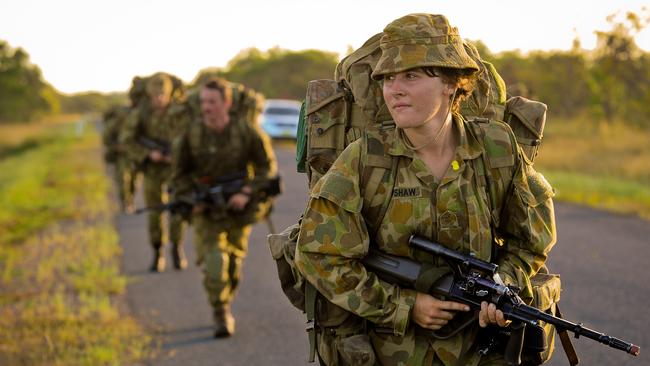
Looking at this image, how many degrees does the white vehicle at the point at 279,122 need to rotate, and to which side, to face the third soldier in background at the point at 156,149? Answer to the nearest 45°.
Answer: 0° — it already faces them

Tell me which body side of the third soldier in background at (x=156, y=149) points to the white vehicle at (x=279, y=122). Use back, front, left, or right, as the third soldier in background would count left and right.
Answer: back

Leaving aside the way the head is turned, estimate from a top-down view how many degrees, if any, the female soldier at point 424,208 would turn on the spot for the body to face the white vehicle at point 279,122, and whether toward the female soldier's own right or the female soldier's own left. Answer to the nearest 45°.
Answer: approximately 180°

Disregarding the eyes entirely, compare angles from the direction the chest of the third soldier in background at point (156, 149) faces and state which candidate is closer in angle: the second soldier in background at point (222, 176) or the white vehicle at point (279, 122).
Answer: the second soldier in background

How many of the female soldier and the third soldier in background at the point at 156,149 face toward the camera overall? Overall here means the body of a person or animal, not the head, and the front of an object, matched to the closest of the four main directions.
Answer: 2

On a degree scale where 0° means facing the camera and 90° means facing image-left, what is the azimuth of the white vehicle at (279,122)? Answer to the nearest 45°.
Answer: approximately 0°

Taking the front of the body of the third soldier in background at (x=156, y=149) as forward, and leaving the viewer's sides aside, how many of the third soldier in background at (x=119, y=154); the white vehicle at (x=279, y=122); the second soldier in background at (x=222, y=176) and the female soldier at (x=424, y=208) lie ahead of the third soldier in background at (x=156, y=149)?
2

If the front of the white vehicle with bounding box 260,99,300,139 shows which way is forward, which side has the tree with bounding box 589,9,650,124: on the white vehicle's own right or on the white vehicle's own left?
on the white vehicle's own left

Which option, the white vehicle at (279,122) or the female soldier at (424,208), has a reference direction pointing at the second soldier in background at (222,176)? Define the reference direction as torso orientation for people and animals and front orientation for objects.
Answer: the white vehicle

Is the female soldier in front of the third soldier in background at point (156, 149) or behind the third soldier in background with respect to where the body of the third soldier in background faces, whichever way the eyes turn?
in front
